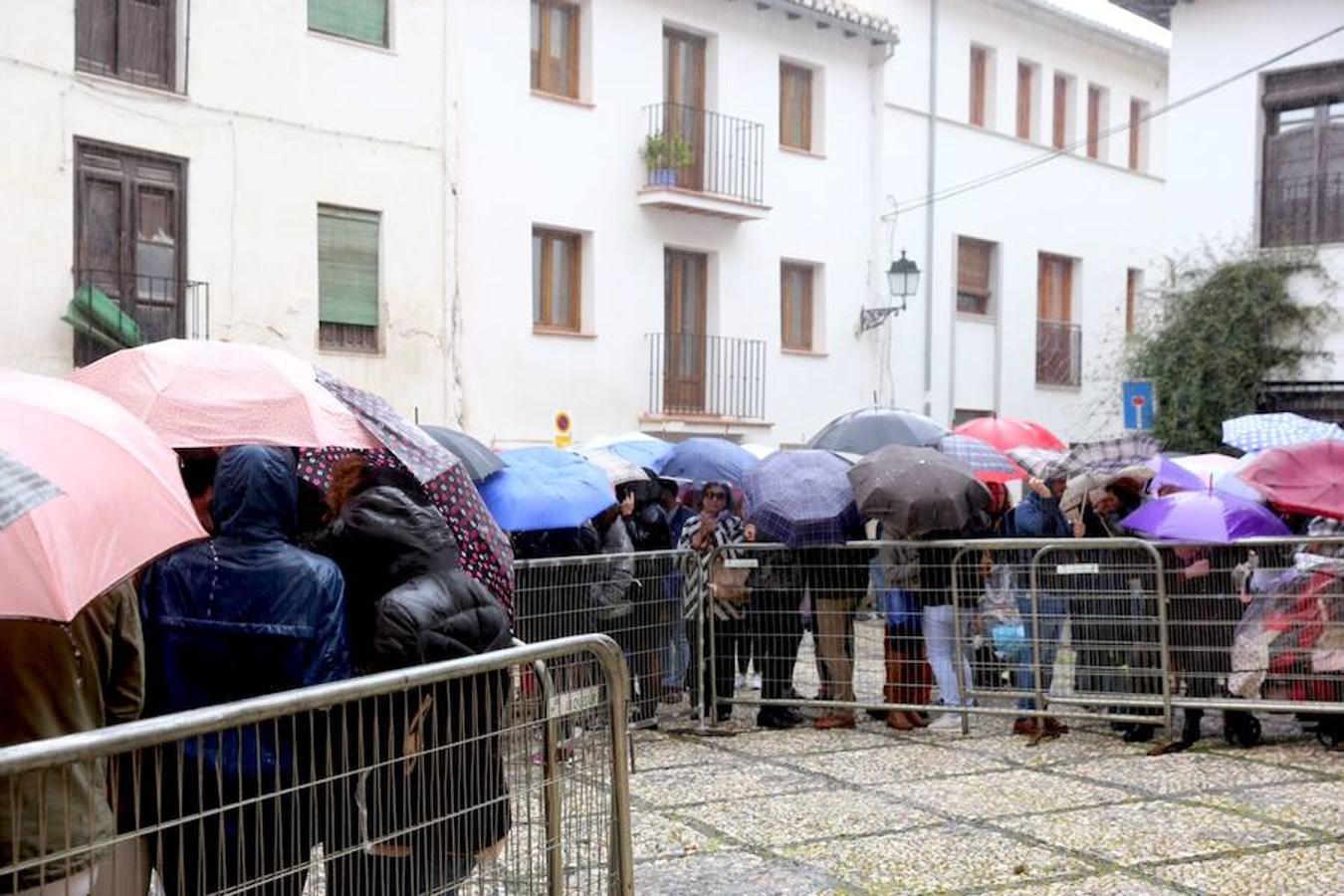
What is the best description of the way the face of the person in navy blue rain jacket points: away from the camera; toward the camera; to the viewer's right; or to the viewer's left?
away from the camera

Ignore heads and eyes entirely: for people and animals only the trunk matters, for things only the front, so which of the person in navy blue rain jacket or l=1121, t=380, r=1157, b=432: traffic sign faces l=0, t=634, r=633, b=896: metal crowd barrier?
the traffic sign

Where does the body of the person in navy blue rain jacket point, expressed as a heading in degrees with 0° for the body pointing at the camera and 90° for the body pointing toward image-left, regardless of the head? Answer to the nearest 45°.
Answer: approximately 180°

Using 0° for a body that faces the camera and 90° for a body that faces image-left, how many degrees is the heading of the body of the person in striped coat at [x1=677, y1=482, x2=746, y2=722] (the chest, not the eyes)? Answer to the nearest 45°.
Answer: approximately 0°

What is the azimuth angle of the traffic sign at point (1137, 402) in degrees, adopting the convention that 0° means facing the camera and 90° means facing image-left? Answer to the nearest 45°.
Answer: approximately 0°

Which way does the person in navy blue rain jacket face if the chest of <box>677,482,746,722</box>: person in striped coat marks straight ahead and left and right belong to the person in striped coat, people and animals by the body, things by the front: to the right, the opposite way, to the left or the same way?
the opposite way

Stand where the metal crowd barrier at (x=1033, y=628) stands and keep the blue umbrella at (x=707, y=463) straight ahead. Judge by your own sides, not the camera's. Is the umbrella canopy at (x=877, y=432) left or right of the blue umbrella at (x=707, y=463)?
right
